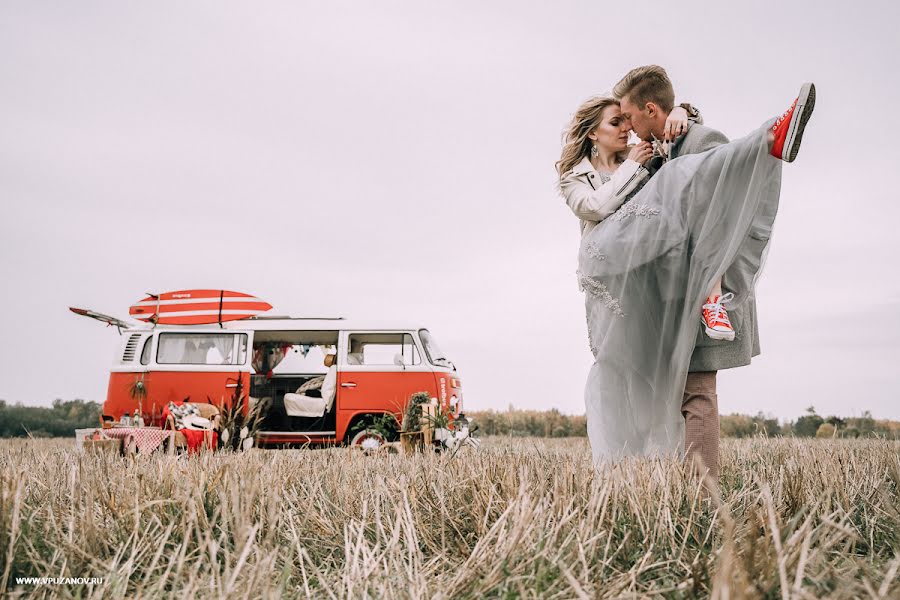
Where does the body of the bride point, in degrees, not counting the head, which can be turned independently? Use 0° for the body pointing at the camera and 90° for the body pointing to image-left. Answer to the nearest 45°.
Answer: approximately 270°

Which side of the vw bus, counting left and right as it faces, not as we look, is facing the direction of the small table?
right

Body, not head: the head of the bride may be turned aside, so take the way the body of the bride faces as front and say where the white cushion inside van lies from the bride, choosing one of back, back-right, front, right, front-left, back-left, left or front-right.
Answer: back-left

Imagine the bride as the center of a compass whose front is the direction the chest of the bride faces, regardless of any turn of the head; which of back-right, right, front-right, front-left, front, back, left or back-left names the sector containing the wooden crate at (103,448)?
back

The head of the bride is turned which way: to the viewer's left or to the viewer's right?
to the viewer's right

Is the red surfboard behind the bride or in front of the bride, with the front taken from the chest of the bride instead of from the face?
behind

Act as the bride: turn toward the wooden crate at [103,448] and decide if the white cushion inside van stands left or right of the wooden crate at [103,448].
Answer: right

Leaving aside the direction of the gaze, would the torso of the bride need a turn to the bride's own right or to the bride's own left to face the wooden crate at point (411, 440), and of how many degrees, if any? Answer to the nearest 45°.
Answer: approximately 135° to the bride's own left

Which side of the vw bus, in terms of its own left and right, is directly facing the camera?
right

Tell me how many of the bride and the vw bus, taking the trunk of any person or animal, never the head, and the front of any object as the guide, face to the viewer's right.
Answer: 2

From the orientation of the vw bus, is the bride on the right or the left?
on its right

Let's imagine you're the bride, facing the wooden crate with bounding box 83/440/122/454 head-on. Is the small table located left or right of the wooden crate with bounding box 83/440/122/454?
right
